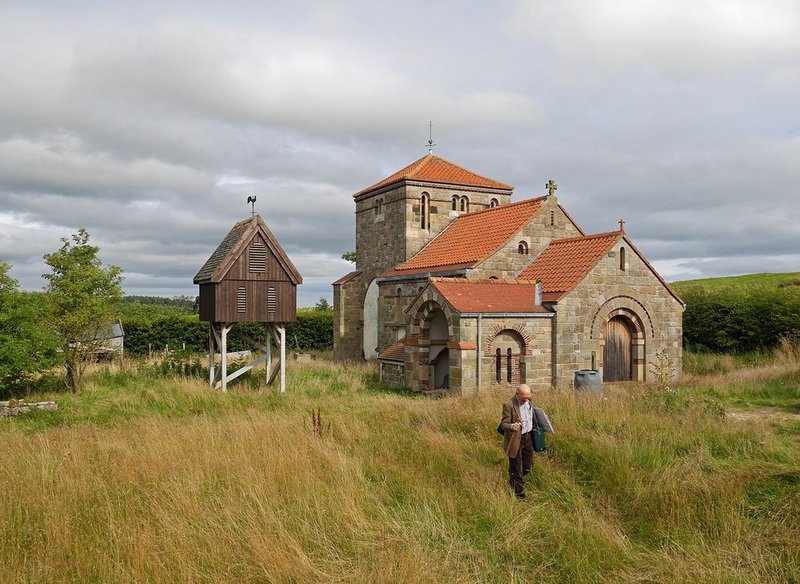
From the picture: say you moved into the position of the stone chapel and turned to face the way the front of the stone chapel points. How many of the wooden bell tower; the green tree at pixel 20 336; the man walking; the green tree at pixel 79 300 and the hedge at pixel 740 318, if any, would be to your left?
1

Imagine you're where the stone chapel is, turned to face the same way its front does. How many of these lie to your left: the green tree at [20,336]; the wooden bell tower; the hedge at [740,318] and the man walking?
1

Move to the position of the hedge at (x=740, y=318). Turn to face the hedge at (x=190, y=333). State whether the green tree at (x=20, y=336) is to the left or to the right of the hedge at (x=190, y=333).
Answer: left

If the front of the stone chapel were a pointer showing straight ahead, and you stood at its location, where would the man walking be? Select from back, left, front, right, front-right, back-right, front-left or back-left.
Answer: front-right

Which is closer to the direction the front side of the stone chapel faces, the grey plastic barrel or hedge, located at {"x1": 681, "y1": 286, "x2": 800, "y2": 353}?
the grey plastic barrel

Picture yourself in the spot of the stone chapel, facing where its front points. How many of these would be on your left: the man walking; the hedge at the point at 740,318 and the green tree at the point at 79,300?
1

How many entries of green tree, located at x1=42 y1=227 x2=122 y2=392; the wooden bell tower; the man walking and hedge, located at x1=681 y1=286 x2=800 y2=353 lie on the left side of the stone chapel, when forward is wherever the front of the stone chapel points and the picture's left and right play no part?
1

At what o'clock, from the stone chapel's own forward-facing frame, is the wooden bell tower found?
The wooden bell tower is roughly at 4 o'clock from the stone chapel.

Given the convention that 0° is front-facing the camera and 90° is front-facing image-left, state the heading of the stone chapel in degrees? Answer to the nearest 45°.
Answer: approximately 315°

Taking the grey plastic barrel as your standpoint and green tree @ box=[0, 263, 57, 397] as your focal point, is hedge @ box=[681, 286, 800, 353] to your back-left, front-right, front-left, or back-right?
back-right

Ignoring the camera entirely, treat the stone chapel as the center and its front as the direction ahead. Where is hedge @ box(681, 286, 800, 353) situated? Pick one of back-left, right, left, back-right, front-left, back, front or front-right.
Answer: left

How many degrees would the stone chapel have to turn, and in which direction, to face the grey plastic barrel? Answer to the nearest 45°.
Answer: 0° — it already faces it

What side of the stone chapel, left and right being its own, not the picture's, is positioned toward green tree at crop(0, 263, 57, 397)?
right

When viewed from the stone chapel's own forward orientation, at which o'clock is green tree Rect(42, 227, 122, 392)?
The green tree is roughly at 4 o'clock from the stone chapel.

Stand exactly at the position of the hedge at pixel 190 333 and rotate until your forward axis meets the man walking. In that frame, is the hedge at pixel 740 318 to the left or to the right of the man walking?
left

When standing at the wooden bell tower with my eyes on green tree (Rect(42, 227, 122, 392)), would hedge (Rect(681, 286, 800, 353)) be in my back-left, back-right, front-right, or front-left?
back-right

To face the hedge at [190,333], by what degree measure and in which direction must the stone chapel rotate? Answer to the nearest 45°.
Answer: approximately 180°
